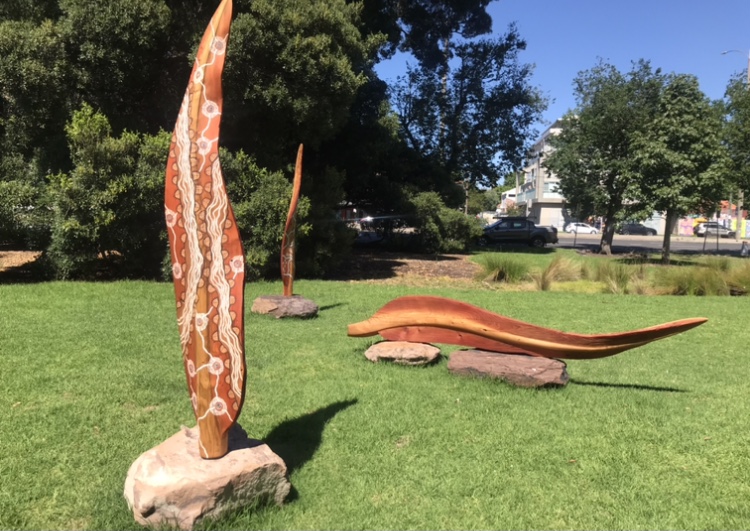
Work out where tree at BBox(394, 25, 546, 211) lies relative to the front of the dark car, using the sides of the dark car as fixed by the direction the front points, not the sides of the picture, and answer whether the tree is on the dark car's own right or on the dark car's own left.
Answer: on the dark car's own left

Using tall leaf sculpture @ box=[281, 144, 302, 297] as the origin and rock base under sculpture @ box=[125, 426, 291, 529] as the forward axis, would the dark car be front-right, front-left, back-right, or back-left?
back-left
